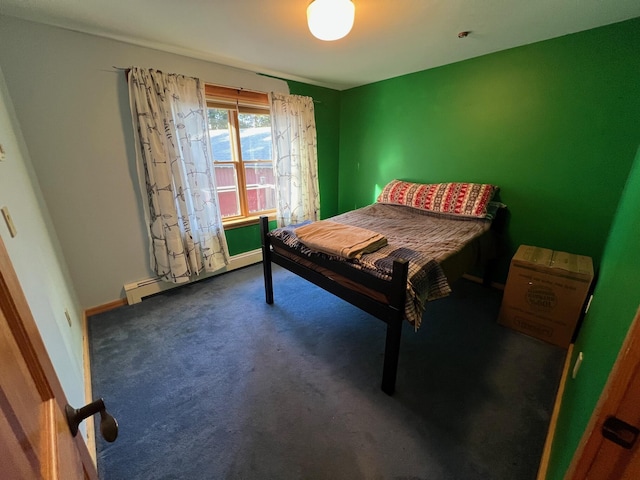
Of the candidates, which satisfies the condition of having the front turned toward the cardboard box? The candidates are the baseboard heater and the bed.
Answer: the baseboard heater

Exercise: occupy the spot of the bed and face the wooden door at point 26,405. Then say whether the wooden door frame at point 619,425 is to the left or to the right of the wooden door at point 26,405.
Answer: left

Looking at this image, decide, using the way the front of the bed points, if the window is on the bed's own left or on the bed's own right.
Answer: on the bed's own right

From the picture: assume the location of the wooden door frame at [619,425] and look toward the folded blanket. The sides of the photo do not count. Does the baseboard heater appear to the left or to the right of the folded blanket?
left

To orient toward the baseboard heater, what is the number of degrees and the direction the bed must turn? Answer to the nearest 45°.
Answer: approximately 45° to its right

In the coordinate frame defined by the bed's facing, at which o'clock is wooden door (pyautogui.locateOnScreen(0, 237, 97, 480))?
The wooden door is roughly at 11 o'clock from the bed.

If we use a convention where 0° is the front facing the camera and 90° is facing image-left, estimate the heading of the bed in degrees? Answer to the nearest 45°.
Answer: approximately 45°

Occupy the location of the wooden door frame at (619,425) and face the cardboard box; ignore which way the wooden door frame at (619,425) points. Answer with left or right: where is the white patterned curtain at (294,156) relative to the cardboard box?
left

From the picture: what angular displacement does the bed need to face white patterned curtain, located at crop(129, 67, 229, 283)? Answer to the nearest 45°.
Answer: approximately 45° to its right

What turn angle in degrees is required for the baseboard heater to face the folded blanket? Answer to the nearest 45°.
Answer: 0° — it already faces it
